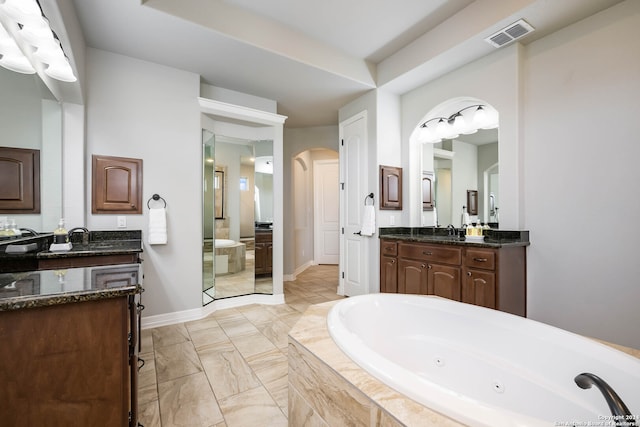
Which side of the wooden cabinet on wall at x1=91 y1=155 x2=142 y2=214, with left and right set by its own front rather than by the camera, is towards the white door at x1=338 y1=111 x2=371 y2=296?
left

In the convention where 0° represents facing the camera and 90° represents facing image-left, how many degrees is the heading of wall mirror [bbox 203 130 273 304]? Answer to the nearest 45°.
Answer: approximately 315°

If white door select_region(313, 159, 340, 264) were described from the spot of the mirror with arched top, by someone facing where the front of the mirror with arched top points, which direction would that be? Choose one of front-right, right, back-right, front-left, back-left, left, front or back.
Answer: right

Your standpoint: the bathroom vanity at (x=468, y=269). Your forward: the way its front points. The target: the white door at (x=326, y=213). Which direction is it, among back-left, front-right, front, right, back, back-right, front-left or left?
right
